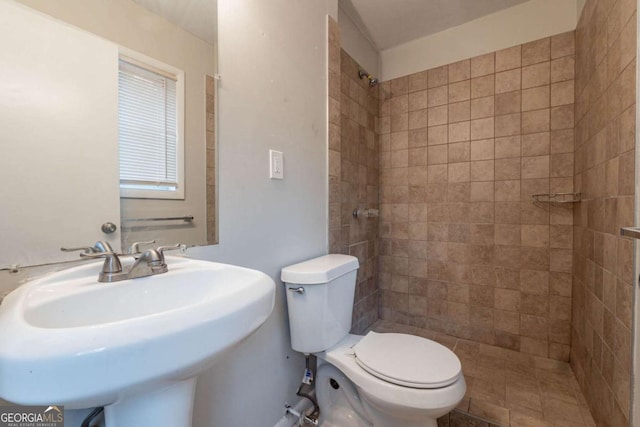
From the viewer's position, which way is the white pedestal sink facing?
facing the viewer and to the right of the viewer

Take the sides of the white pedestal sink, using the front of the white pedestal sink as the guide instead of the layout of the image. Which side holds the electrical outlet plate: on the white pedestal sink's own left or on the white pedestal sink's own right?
on the white pedestal sink's own left

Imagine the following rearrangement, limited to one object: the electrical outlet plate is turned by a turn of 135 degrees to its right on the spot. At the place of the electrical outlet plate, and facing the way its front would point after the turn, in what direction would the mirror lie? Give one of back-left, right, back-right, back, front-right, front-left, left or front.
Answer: front-left

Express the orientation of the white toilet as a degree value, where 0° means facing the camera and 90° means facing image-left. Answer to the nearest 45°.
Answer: approximately 315°

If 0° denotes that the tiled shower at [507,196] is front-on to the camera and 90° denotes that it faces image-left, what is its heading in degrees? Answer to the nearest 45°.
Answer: approximately 45°

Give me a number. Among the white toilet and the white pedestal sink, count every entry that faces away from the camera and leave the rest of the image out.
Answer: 0

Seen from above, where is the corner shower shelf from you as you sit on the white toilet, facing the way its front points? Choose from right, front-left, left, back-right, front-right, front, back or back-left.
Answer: left

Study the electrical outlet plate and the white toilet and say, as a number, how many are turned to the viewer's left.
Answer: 0
